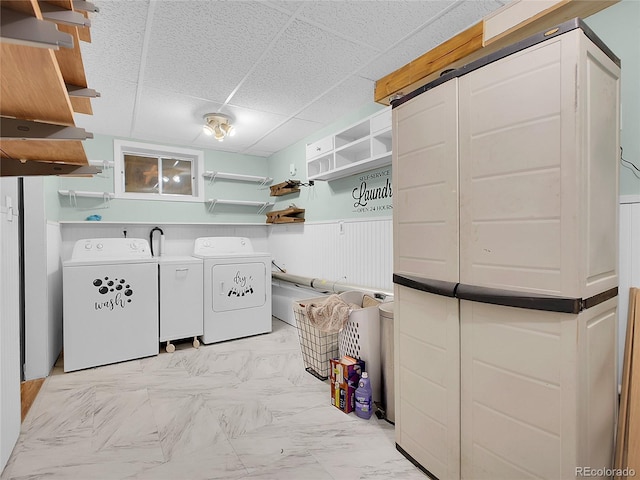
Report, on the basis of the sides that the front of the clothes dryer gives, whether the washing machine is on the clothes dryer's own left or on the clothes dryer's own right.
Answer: on the clothes dryer's own right

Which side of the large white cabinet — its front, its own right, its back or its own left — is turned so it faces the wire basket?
right

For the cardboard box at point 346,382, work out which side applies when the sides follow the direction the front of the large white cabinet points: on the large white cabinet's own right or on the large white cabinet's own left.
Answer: on the large white cabinet's own right

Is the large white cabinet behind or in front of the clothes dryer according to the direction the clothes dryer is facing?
in front

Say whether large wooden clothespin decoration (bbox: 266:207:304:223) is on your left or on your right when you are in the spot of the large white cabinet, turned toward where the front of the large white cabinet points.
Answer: on your right

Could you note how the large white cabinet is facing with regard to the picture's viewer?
facing the viewer and to the left of the viewer

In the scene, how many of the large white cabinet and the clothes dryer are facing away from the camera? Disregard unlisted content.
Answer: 0

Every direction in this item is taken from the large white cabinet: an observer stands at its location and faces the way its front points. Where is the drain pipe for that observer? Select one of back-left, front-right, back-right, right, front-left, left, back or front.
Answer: right

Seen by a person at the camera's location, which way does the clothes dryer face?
facing the viewer and to the right of the viewer

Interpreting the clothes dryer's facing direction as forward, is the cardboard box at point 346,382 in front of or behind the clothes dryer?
in front
